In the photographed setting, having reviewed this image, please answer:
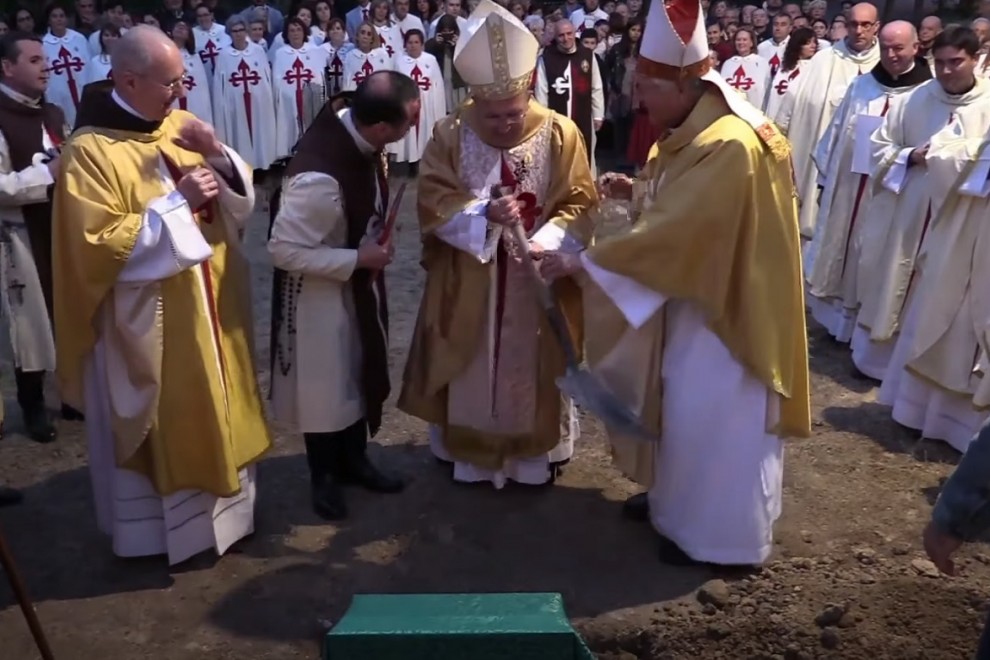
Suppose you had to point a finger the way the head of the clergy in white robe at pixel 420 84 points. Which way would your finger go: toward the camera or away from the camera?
toward the camera

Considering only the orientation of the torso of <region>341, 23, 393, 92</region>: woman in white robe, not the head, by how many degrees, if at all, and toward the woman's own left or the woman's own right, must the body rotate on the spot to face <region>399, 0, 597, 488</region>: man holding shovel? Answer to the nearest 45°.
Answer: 0° — they already face them

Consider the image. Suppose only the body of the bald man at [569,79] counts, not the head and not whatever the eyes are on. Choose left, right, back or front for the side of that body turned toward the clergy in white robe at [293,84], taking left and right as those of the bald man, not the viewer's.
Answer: right

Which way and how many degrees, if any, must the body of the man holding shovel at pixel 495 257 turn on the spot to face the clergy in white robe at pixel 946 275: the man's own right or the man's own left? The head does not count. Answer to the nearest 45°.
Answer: approximately 90° to the man's own left

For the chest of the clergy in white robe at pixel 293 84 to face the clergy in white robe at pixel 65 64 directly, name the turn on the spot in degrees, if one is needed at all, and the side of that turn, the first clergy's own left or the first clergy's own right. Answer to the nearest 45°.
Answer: approximately 90° to the first clergy's own right

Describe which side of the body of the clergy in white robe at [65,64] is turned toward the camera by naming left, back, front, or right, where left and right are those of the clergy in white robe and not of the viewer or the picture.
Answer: front

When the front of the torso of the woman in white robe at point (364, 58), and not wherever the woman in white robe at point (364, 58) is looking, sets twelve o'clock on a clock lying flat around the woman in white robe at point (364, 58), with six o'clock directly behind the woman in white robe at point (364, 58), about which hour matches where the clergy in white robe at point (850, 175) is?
the clergy in white robe at point (850, 175) is roughly at 11 o'clock from the woman in white robe at point (364, 58).

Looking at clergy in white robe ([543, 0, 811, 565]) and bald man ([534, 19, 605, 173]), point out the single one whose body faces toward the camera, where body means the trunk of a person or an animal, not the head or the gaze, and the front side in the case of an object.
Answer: the bald man

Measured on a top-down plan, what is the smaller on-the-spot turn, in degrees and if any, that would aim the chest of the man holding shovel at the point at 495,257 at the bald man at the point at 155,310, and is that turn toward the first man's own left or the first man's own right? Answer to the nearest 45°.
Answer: approximately 45° to the first man's own right

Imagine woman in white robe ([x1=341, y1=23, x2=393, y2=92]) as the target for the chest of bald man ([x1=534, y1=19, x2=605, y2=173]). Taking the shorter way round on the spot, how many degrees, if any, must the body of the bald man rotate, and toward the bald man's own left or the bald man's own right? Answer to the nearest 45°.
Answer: approximately 90° to the bald man's own right

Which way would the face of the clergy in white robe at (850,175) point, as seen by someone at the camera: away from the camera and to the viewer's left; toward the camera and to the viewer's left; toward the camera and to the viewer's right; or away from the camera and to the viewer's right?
toward the camera and to the viewer's left

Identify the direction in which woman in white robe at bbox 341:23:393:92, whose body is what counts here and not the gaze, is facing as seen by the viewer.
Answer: toward the camera
